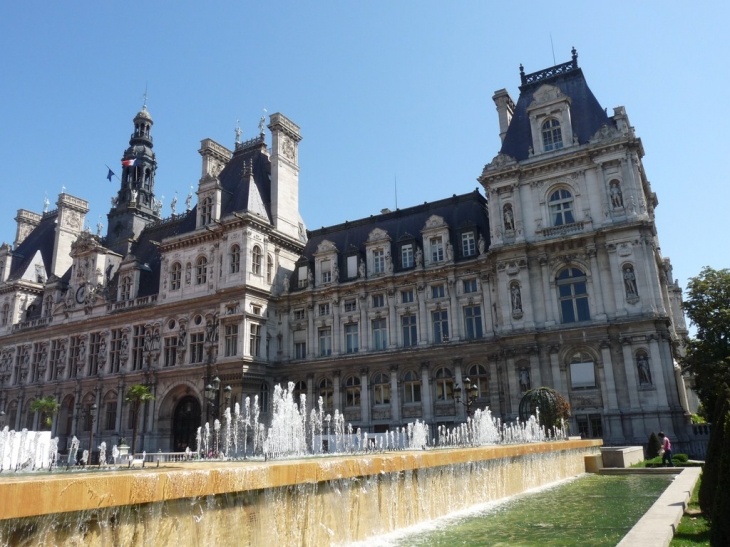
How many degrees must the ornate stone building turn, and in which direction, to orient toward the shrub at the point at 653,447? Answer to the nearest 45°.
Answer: approximately 90° to its left

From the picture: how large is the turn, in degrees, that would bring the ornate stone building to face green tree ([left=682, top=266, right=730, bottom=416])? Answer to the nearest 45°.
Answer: approximately 135° to its left

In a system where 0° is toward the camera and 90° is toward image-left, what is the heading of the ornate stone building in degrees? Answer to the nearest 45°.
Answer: approximately 45°

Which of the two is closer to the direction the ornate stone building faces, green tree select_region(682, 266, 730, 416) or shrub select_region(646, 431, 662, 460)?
the shrub

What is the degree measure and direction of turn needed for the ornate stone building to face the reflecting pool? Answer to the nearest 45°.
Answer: approximately 45° to its left
